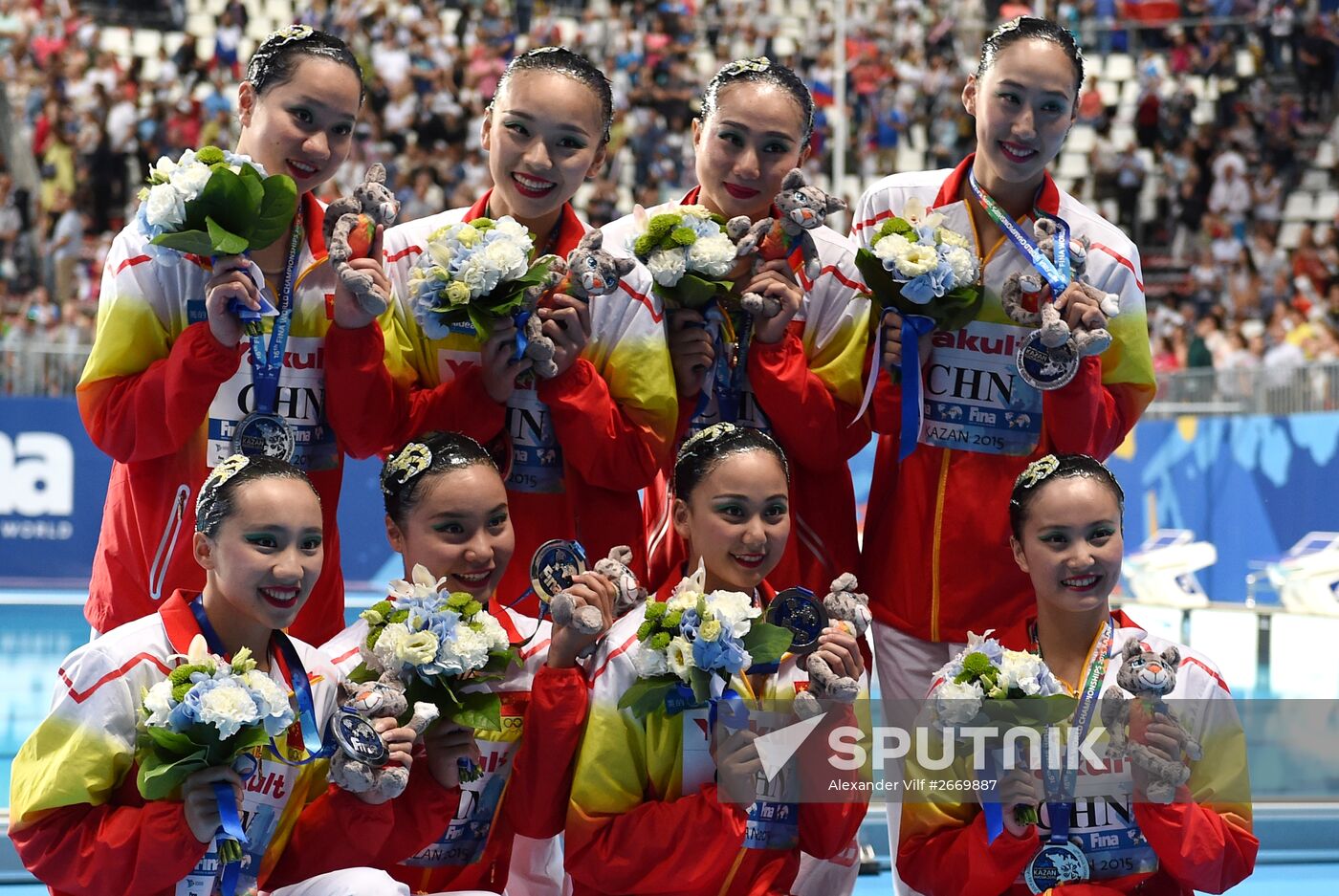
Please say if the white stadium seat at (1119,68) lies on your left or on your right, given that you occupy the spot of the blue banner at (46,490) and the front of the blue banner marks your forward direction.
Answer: on your left

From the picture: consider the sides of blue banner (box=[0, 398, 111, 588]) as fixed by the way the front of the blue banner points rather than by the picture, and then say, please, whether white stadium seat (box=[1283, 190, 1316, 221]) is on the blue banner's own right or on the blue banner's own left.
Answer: on the blue banner's own left

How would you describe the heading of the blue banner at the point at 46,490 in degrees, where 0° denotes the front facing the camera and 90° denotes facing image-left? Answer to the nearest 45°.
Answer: approximately 0°
